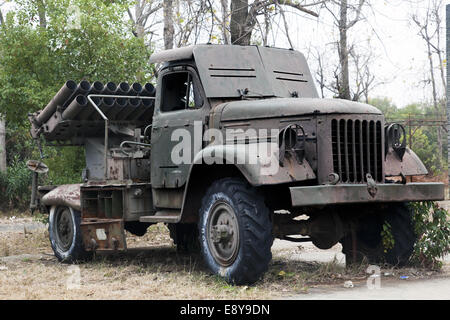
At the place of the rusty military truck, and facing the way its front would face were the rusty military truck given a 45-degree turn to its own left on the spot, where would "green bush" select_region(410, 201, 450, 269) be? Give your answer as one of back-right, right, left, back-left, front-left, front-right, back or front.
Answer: front

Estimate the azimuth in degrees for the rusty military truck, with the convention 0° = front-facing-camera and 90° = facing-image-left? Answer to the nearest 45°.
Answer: approximately 315°
